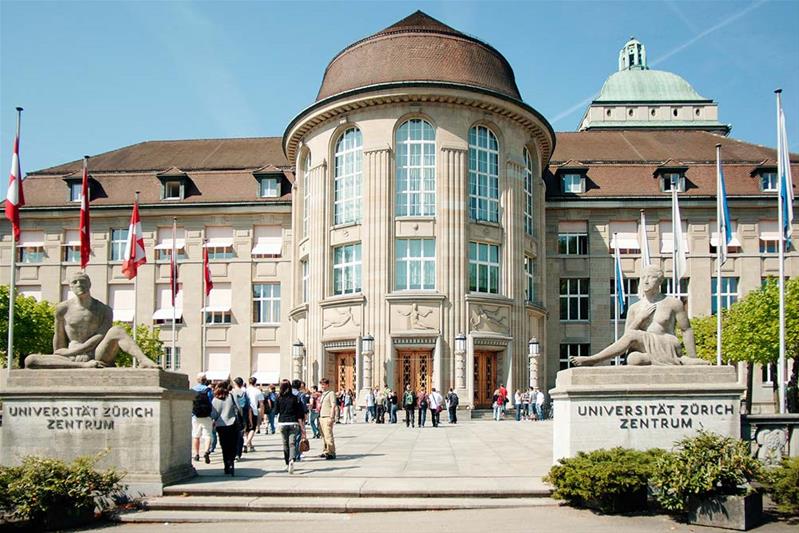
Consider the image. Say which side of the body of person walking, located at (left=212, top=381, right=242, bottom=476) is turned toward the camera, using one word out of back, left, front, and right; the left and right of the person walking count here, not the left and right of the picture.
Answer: back

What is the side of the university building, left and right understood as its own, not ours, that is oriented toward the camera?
front

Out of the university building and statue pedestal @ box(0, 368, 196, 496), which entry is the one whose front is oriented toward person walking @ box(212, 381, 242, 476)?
the university building

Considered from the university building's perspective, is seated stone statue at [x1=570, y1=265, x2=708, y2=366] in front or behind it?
in front

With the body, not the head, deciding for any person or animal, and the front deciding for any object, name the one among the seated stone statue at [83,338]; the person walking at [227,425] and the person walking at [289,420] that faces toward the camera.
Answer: the seated stone statue

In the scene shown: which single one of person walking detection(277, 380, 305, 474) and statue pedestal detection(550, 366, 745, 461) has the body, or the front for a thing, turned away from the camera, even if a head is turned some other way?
the person walking

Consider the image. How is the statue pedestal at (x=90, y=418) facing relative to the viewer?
toward the camera

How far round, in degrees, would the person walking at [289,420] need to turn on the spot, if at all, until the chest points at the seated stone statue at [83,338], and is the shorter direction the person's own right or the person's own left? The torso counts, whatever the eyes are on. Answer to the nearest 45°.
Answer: approximately 135° to the person's own left

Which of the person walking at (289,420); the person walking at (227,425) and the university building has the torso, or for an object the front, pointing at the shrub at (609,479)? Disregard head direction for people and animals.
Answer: the university building

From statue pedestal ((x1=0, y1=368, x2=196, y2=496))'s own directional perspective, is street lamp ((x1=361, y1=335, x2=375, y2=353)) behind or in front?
behind

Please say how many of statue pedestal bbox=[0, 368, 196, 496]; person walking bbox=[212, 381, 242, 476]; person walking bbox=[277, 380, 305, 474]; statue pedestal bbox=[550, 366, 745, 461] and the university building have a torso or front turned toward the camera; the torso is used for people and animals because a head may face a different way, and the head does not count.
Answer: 3

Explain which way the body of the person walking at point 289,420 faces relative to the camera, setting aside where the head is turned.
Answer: away from the camera

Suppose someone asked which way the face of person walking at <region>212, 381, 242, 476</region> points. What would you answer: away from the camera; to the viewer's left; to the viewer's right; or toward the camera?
away from the camera
